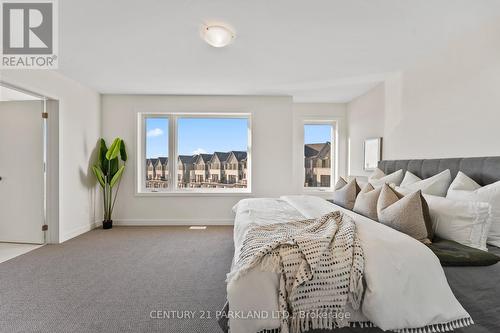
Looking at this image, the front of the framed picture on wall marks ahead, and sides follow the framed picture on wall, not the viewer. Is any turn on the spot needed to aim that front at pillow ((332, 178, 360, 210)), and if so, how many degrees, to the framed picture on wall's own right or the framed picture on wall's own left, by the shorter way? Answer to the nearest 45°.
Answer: approximately 45° to the framed picture on wall's own left

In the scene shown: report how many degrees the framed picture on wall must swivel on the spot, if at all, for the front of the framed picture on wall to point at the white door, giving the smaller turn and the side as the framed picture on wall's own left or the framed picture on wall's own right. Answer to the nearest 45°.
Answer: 0° — it already faces it

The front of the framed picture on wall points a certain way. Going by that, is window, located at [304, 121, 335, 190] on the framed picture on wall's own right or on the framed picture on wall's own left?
on the framed picture on wall's own right

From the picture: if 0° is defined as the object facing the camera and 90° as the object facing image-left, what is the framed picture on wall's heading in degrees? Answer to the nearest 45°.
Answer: approximately 45°

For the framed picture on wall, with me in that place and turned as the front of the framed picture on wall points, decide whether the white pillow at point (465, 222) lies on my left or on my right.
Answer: on my left

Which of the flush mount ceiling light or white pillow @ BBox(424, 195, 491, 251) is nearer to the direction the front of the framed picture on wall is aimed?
the flush mount ceiling light

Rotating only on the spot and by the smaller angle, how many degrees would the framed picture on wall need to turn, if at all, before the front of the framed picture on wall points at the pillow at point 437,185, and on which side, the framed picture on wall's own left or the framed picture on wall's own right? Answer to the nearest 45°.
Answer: approximately 45° to the framed picture on wall's own left

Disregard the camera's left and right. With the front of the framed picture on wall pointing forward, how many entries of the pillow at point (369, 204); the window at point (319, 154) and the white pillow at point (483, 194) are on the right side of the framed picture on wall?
1

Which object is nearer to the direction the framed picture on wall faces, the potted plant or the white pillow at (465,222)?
the potted plant

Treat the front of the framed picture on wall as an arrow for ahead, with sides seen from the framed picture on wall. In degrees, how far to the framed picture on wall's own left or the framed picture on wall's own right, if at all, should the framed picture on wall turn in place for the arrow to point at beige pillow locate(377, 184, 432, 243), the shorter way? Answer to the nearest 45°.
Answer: approximately 45° to the framed picture on wall's own left

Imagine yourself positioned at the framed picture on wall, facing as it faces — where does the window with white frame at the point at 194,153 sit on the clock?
The window with white frame is roughly at 1 o'clock from the framed picture on wall.

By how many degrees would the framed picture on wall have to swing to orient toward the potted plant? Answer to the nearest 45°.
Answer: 0° — it already faces it
